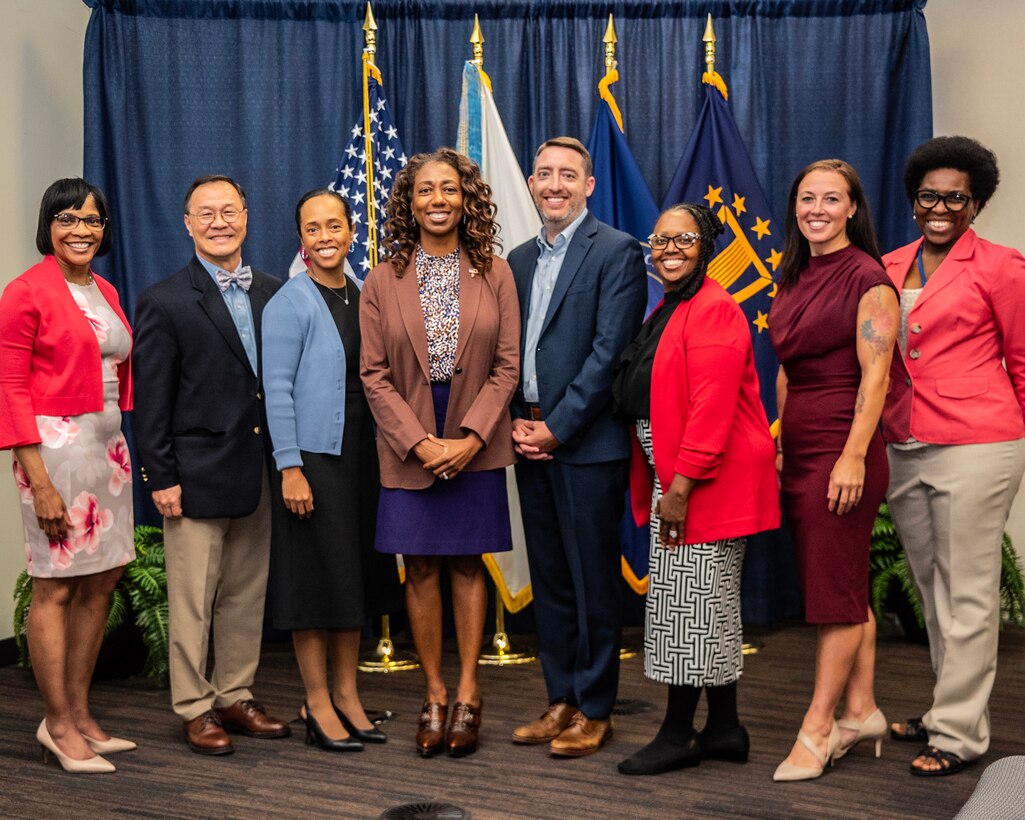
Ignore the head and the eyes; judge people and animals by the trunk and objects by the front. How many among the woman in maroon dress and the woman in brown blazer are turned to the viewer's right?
0

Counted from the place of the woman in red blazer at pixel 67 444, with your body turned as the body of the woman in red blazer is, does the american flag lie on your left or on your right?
on your left

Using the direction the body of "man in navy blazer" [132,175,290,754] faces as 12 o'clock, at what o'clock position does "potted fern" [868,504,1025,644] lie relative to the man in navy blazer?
The potted fern is roughly at 10 o'clock from the man in navy blazer.

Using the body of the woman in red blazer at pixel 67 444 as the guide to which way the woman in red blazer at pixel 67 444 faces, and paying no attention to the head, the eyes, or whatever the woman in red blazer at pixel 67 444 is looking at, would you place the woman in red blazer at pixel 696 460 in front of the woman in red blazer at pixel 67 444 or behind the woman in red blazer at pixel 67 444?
in front

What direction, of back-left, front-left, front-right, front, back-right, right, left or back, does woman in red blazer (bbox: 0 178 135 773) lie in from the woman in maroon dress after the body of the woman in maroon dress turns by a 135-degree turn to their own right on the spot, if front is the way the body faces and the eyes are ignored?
left

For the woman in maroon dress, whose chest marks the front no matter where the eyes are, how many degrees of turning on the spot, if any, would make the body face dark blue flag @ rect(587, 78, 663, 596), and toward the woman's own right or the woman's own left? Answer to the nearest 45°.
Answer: approximately 90° to the woman's own right
